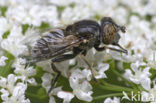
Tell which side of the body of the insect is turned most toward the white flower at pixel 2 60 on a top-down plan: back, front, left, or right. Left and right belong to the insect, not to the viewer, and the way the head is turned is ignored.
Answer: back

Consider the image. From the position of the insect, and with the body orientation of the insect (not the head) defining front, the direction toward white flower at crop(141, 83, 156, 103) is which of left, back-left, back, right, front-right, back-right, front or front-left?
front

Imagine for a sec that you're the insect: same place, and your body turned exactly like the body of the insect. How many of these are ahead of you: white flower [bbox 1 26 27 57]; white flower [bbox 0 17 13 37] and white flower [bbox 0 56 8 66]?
0

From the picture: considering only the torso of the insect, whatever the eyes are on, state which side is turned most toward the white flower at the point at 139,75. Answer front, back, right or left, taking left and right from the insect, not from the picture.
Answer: front

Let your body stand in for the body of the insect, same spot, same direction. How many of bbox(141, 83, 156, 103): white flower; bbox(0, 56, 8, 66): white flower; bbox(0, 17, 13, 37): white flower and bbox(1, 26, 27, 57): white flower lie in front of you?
1

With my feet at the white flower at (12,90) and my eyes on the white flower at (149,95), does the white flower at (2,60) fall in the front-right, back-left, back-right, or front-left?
back-left

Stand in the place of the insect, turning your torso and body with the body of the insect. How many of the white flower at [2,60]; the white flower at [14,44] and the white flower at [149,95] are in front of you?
1

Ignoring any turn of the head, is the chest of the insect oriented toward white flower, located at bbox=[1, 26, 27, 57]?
no

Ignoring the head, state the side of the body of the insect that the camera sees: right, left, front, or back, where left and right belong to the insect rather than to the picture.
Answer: right
